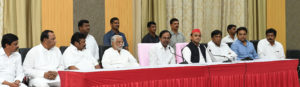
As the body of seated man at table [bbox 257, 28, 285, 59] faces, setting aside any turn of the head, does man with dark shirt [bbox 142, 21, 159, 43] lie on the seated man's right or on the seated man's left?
on the seated man's right

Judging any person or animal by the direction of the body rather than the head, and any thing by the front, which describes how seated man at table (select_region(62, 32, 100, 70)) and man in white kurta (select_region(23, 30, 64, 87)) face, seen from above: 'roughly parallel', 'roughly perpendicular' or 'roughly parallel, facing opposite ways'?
roughly parallel

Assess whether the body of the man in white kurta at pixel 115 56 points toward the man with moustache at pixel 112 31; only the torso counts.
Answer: no

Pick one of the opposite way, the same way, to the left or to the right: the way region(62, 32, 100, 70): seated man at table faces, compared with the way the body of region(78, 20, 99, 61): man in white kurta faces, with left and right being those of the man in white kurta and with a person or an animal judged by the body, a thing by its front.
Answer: the same way

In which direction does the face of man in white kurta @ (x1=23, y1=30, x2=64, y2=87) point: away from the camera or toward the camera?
toward the camera

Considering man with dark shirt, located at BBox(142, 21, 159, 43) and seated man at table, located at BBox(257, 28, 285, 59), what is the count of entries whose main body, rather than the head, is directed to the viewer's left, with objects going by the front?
0

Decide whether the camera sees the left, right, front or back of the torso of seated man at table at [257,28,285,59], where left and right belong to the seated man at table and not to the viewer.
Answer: front

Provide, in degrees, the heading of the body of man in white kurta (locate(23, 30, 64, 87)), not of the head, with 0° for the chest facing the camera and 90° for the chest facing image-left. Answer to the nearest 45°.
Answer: approximately 315°

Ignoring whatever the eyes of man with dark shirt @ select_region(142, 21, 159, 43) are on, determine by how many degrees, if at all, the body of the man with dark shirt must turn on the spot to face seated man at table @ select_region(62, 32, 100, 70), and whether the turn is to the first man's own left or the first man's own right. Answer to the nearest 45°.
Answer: approximately 90° to the first man's own right

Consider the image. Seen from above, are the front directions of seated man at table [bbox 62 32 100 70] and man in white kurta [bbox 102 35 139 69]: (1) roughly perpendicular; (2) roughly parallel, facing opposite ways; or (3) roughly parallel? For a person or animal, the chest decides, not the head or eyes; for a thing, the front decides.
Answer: roughly parallel

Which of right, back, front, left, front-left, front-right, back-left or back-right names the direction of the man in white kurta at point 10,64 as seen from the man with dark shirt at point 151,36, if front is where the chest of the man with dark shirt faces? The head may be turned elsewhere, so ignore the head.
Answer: right

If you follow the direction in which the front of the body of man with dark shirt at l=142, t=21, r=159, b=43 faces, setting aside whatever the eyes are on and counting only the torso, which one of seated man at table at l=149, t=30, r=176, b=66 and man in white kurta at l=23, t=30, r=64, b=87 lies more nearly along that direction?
the seated man at table

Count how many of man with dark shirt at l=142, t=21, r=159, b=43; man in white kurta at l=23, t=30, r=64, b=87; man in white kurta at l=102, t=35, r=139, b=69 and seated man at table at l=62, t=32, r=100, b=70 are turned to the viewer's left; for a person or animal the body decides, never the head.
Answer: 0

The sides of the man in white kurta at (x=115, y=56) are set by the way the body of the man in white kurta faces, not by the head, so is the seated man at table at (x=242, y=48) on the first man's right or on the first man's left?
on the first man's left

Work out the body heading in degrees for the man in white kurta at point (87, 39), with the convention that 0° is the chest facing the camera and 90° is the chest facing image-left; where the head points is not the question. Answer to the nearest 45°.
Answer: approximately 315°

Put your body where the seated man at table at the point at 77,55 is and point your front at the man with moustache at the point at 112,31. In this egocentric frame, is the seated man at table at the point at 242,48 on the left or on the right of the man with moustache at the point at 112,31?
right

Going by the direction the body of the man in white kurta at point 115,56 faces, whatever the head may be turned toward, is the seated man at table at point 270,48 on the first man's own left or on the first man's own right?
on the first man's own left
